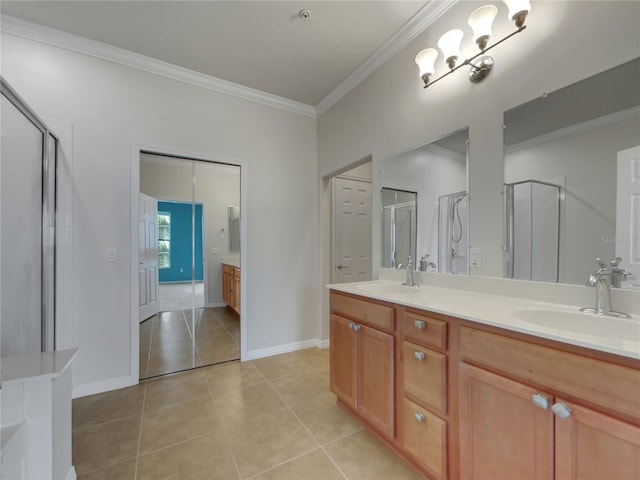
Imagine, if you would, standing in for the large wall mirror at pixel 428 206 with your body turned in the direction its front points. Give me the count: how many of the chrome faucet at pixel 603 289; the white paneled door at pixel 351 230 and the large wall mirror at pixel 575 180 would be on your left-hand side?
2

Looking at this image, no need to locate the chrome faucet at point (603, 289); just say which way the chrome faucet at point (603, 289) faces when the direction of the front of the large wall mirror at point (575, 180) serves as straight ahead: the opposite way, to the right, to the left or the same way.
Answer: the same way

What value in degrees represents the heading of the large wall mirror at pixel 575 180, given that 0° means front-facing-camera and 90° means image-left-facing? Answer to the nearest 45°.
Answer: approximately 45°

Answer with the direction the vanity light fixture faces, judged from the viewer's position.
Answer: facing the viewer and to the left of the viewer

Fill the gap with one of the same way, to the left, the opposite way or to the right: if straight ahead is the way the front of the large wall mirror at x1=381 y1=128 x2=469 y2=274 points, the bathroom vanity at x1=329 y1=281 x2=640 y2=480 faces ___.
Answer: the same way

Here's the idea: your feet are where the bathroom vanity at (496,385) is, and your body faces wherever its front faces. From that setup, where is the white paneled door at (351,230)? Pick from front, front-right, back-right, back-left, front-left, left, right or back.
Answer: right

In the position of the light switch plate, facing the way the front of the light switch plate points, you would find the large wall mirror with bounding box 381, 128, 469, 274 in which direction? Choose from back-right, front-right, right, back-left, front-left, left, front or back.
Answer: front-left

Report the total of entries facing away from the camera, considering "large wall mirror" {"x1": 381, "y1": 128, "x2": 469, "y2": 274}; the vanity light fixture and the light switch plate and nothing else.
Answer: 0

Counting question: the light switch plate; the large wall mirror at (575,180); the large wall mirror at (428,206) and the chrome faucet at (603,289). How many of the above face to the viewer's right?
0

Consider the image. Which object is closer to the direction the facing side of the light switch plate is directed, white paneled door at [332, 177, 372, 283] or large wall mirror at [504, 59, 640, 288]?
the large wall mirror

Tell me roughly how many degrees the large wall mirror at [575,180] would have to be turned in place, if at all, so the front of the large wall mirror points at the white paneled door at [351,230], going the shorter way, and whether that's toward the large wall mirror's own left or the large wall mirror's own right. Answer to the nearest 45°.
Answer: approximately 90° to the large wall mirror's own right

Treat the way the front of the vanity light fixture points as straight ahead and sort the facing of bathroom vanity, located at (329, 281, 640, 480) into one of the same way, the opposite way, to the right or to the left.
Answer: the same way

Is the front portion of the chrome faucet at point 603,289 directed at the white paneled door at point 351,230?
no

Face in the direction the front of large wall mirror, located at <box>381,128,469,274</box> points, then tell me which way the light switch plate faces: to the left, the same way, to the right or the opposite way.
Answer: to the left

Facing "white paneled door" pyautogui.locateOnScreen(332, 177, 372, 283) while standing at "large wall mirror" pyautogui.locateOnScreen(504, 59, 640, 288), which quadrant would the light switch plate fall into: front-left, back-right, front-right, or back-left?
front-left

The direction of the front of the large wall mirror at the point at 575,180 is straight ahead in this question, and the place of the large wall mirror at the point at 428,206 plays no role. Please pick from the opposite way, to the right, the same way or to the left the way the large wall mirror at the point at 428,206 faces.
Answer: the same way

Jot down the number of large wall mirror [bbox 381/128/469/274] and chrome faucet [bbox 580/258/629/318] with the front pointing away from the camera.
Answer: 0

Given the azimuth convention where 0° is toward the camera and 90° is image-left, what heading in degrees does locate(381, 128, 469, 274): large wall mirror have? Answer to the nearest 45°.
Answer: approximately 45°
